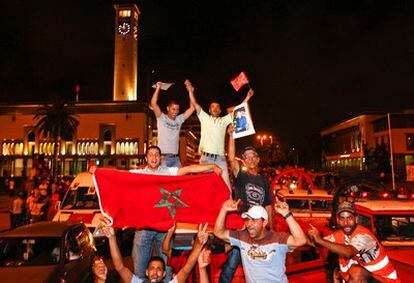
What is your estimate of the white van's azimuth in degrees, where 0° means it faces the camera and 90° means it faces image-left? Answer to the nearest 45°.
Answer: approximately 0°

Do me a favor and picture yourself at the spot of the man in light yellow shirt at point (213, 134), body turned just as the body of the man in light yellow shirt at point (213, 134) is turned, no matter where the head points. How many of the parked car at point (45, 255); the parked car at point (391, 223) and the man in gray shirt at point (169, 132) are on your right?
2

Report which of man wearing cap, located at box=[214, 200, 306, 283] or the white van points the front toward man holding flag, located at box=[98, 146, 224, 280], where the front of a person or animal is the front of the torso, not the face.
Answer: the white van

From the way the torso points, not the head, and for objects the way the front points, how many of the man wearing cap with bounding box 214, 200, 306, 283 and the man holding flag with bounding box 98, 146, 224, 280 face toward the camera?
2

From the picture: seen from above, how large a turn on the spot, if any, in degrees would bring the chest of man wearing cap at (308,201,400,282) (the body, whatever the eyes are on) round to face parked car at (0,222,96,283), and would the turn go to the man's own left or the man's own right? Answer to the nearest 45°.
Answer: approximately 45° to the man's own right

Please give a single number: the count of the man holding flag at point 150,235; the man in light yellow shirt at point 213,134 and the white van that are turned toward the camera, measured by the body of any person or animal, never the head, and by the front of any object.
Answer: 3

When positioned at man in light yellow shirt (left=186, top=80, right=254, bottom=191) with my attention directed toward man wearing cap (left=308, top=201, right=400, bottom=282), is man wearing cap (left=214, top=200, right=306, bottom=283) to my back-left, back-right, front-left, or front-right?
front-right

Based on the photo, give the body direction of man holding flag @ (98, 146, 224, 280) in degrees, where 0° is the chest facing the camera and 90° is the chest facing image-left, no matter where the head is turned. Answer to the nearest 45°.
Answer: approximately 0°

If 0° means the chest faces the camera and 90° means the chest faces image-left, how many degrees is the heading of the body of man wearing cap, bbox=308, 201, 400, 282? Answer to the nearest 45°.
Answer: approximately 45°

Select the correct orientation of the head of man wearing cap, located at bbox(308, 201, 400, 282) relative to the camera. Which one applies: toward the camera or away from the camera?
toward the camera

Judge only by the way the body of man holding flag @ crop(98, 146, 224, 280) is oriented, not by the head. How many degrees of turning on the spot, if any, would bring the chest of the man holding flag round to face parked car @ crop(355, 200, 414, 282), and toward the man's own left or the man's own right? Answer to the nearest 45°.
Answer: approximately 90° to the man's own left

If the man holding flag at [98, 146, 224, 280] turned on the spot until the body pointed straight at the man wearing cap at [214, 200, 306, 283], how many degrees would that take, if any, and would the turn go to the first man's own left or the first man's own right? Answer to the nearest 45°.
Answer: approximately 45° to the first man's own left

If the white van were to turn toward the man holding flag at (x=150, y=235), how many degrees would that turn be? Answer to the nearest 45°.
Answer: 0° — it already faces them

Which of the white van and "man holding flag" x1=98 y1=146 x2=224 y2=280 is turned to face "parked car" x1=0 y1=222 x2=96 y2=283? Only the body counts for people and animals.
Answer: the white van

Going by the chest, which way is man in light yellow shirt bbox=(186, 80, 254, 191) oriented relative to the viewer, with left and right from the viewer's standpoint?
facing the viewer

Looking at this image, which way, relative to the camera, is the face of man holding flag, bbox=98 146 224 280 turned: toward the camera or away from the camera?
toward the camera
